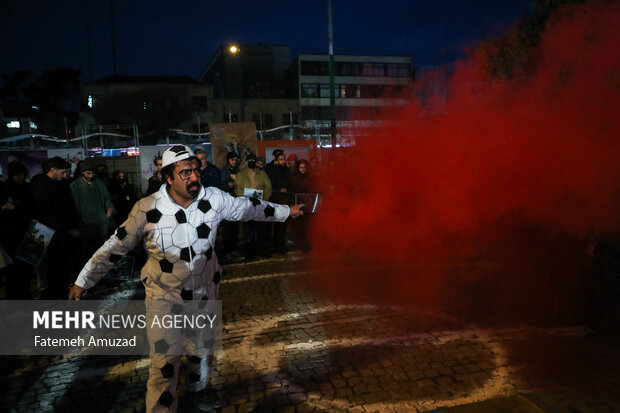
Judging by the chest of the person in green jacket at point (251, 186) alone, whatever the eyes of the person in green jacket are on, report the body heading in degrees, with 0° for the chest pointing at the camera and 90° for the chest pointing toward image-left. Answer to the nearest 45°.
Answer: approximately 0°

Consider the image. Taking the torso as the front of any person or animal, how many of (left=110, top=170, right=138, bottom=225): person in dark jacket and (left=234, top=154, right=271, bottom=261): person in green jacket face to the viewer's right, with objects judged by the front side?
0

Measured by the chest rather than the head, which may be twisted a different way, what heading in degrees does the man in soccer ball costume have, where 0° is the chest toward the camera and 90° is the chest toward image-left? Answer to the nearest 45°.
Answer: approximately 315°

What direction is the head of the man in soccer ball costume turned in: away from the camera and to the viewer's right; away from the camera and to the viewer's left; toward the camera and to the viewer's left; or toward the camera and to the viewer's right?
toward the camera and to the viewer's right
